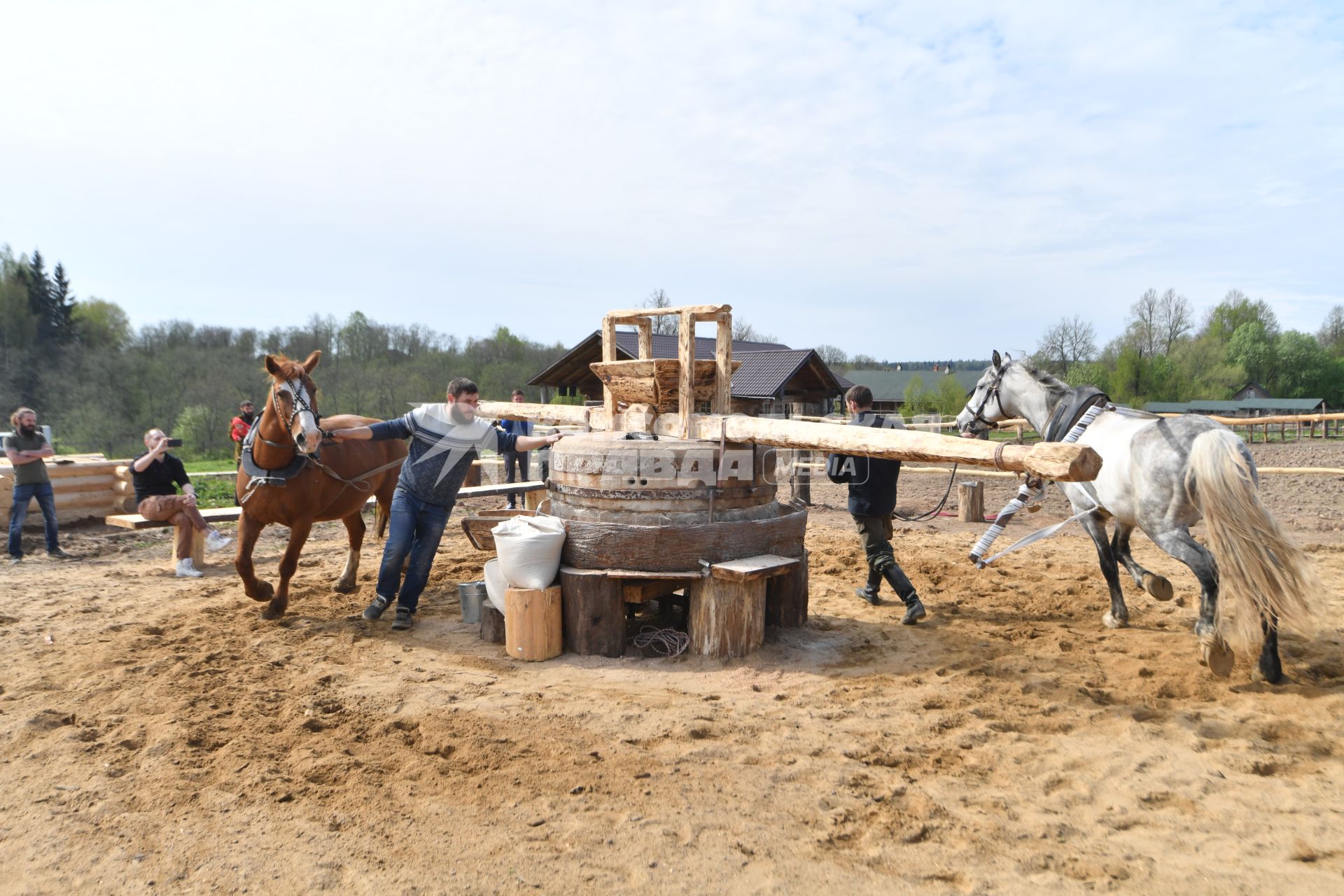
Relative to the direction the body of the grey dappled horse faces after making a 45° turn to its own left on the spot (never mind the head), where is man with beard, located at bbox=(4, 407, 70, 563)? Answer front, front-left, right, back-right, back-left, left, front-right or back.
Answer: front

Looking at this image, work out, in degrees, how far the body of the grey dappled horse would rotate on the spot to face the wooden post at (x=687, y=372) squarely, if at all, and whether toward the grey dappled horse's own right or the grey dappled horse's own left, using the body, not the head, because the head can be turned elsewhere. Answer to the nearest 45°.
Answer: approximately 45° to the grey dappled horse's own left

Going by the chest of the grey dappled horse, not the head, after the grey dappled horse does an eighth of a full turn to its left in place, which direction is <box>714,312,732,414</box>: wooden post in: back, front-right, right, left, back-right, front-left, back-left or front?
front

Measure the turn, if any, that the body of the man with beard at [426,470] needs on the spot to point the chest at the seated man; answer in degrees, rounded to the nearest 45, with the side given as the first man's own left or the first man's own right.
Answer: approximately 135° to the first man's own right

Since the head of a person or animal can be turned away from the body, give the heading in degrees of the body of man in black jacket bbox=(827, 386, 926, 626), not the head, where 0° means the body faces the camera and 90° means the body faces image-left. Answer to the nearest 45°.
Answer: approximately 135°

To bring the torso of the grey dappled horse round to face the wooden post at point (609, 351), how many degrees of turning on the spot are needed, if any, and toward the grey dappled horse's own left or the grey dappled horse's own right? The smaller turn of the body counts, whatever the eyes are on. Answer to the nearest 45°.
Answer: approximately 45° to the grey dappled horse's own left

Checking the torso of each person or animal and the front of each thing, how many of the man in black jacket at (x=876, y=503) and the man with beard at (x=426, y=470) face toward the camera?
1

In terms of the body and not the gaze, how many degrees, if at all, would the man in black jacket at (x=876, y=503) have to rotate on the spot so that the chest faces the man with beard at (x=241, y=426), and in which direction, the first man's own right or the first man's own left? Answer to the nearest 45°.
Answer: approximately 45° to the first man's own left

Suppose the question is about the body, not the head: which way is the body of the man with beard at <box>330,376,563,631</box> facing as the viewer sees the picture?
toward the camera

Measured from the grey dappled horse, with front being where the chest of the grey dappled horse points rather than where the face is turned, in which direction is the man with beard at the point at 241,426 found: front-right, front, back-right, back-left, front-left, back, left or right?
front-left

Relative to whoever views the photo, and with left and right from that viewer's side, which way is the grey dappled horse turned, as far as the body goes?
facing away from the viewer and to the left of the viewer

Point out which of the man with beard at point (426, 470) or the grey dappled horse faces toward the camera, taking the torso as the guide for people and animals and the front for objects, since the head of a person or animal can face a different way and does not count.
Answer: the man with beard

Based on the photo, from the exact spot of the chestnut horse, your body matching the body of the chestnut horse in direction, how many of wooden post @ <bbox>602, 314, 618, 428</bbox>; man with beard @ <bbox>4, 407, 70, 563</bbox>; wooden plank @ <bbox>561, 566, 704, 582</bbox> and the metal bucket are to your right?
1

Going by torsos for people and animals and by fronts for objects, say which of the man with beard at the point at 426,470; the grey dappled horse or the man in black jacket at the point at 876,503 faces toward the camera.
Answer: the man with beard

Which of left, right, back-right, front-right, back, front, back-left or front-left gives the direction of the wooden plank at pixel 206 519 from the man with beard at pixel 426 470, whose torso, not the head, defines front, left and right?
back-right

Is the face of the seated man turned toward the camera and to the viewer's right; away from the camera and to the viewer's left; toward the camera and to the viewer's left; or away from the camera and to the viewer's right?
toward the camera and to the viewer's right

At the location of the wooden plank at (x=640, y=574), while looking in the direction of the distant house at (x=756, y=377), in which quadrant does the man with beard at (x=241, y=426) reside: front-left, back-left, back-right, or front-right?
front-left

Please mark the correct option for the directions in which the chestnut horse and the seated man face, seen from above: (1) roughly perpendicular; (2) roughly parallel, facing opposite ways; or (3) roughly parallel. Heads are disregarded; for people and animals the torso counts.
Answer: roughly perpendicular

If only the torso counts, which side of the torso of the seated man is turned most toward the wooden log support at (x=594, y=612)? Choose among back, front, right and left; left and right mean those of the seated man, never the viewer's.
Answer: front

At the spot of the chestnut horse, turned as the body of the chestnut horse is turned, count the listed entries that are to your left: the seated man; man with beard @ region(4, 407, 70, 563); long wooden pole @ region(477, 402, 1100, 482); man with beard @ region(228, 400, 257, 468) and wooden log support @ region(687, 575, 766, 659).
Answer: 2

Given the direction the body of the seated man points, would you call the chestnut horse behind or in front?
in front

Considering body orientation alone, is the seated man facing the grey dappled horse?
yes
